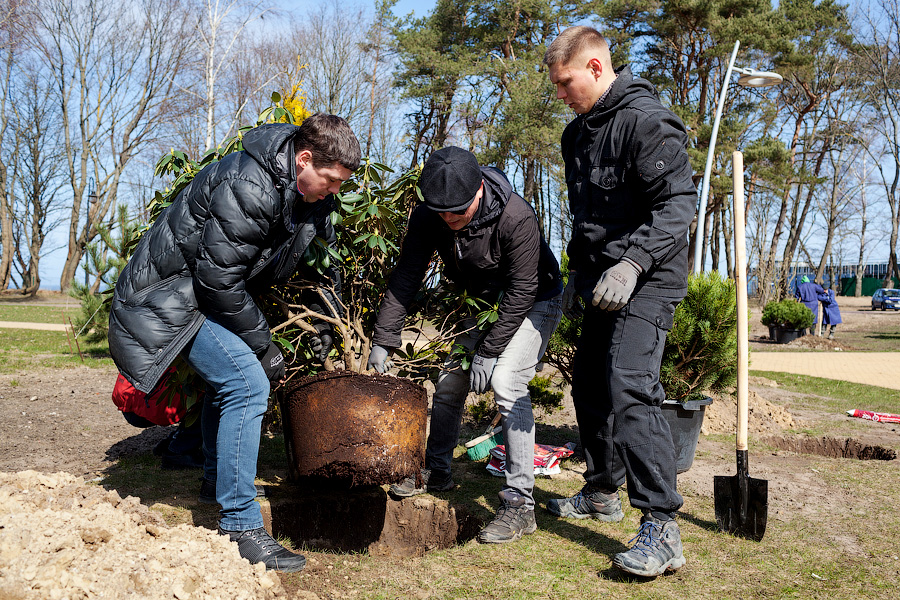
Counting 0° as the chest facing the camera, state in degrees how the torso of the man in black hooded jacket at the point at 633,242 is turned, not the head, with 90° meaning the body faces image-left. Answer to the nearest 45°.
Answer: approximately 45°

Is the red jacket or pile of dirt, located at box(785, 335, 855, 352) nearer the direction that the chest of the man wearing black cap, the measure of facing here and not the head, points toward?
the red jacket

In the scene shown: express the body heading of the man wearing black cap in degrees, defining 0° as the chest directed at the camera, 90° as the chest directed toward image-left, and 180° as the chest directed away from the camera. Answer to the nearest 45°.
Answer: approximately 45°

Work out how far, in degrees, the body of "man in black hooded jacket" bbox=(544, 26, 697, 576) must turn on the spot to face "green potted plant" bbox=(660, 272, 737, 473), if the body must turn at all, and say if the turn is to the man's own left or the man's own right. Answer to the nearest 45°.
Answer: approximately 135° to the man's own right

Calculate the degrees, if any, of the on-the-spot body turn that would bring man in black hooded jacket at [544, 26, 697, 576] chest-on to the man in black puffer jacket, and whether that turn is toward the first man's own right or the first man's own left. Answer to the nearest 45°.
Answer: approximately 45° to the first man's own right

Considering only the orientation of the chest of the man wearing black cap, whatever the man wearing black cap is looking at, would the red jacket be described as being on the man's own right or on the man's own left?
on the man's own right

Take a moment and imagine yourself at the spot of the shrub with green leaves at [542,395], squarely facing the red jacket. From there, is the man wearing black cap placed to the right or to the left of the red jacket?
left

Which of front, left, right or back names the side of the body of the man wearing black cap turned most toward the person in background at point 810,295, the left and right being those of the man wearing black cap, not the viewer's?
back
